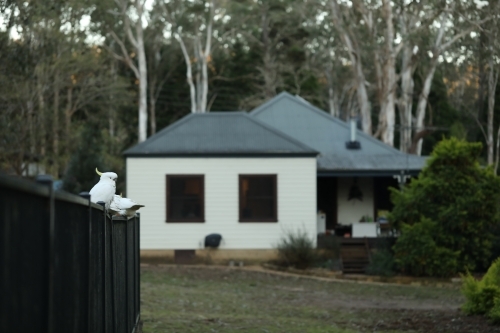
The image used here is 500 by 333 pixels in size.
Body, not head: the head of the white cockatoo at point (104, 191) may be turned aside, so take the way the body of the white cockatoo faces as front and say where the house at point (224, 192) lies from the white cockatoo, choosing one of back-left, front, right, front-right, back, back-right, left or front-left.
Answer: left

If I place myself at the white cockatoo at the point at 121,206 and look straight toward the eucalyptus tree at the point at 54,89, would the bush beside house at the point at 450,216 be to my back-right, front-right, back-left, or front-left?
front-right

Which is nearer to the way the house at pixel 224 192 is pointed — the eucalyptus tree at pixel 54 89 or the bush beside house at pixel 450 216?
the bush beside house

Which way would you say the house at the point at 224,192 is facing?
toward the camera

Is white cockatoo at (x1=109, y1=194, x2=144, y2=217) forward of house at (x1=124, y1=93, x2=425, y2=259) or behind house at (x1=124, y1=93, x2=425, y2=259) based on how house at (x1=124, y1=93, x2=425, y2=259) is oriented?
forward

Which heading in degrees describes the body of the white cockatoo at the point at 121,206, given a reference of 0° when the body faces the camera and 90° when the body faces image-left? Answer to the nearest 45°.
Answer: approximately 90°

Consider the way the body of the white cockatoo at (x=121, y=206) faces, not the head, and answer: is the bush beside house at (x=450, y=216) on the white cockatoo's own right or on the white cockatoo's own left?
on the white cockatoo's own right

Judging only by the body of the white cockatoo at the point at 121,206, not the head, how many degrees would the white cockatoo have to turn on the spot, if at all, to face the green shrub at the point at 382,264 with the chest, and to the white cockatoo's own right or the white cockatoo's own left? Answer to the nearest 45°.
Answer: approximately 135° to the white cockatoo's own right

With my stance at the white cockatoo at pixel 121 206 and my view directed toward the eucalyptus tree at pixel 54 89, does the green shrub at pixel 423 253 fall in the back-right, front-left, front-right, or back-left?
front-right

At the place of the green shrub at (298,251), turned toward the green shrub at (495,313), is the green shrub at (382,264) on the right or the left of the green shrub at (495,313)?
left
